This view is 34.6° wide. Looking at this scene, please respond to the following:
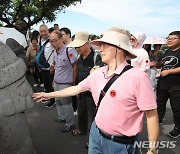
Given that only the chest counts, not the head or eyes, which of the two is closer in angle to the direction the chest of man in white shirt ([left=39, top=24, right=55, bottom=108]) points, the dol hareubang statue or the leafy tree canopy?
the dol hareubang statue

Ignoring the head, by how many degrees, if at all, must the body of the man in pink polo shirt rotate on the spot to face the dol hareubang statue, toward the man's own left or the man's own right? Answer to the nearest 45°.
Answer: approximately 90° to the man's own right

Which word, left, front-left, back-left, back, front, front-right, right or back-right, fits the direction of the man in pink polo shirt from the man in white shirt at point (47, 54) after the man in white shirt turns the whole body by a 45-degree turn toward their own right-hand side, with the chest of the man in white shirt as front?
left

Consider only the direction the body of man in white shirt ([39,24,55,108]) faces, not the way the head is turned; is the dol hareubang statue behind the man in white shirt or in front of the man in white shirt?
in front

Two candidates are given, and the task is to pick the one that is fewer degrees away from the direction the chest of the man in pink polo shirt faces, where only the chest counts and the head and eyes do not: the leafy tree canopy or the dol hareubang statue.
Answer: the dol hareubang statue

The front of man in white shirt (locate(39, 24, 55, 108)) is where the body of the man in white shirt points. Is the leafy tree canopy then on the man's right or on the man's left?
on the man's right

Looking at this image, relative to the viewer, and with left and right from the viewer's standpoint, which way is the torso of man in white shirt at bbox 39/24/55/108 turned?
facing the viewer and to the left of the viewer

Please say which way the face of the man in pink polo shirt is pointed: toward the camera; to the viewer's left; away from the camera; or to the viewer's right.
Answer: to the viewer's left

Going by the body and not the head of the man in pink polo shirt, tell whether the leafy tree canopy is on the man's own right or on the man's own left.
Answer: on the man's own right
